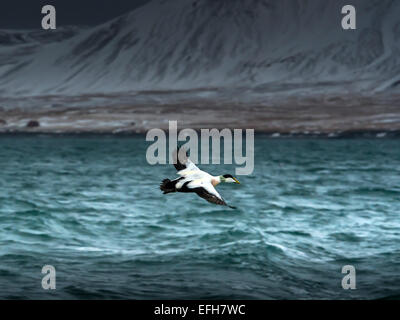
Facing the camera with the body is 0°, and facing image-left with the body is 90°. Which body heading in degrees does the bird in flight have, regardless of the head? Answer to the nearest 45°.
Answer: approximately 270°
